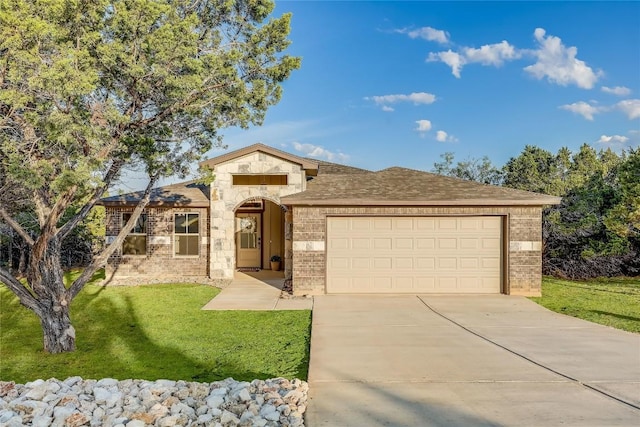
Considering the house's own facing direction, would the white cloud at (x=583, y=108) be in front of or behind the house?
behind

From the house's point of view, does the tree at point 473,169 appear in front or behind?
behind

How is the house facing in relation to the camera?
toward the camera

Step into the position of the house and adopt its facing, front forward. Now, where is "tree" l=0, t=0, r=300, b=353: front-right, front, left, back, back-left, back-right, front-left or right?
front-right

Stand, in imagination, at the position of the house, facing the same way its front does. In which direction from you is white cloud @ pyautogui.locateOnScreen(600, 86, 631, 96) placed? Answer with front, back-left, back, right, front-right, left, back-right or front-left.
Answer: back-left

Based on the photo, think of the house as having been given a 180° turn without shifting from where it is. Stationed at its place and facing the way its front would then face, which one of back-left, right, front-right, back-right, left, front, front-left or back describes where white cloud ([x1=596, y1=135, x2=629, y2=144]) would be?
front-right

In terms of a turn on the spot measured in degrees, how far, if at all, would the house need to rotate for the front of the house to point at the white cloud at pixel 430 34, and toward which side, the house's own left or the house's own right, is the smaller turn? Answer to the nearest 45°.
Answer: approximately 180°

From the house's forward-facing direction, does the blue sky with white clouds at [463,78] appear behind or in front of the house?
behind

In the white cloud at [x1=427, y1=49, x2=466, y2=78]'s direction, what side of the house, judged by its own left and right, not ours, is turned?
back
